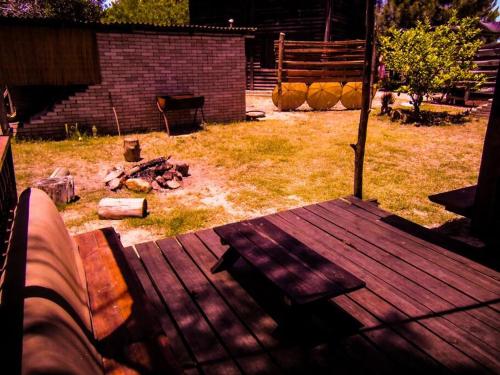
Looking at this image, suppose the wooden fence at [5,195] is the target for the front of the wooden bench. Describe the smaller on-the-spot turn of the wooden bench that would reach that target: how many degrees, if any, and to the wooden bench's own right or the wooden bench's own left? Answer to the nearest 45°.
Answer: approximately 90° to the wooden bench's own left

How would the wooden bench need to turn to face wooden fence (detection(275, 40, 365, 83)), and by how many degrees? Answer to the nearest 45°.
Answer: approximately 45° to its left

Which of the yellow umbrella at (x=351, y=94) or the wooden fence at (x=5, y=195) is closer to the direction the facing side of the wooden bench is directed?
the yellow umbrella

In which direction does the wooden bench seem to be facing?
to the viewer's right

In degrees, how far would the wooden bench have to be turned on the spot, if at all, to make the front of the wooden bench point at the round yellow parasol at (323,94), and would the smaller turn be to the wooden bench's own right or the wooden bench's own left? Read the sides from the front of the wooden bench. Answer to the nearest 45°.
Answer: approximately 45° to the wooden bench's own left

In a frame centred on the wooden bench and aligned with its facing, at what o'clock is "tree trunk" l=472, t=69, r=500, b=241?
The tree trunk is roughly at 12 o'clock from the wooden bench.

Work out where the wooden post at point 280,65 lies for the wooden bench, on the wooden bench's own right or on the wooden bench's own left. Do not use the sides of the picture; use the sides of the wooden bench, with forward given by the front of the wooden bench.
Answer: on the wooden bench's own left

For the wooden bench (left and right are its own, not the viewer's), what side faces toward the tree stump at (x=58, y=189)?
left

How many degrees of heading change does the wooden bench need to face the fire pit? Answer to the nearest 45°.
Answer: approximately 90° to its left
